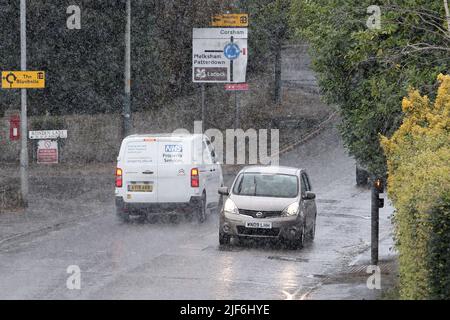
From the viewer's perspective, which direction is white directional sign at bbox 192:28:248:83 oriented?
toward the camera

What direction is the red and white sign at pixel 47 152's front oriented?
toward the camera

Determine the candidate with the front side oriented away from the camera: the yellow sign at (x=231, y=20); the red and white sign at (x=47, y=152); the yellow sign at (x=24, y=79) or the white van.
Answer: the white van

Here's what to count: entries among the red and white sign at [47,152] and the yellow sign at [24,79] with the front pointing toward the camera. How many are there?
2

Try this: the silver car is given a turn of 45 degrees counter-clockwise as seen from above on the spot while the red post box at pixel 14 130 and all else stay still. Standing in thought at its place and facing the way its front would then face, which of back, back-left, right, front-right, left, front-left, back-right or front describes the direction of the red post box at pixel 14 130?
back

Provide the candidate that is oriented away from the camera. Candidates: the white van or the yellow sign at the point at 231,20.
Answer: the white van

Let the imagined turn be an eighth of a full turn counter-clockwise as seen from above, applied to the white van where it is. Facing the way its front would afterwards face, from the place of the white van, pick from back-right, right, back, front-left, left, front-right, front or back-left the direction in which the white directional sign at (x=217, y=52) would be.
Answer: front-right

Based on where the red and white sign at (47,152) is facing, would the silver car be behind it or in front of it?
in front

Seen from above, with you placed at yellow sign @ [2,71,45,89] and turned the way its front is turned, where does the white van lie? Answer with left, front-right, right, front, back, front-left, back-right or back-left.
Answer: front-left

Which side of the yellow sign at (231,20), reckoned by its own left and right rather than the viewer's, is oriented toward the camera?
front

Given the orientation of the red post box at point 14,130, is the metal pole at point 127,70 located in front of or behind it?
behind

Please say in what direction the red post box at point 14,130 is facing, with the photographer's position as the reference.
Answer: facing the viewer

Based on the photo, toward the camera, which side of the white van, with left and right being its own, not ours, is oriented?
back

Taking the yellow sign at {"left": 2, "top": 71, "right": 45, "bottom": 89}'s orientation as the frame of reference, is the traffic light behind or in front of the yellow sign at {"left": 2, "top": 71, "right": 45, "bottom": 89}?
in front

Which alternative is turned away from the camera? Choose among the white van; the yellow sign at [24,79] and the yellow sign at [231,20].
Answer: the white van
